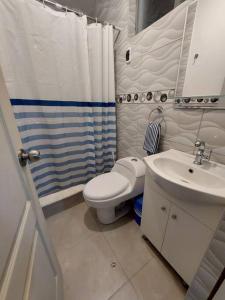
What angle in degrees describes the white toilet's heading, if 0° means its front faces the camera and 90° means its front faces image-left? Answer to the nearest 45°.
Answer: approximately 45°

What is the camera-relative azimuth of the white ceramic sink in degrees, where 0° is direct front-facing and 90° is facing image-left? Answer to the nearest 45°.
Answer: approximately 45°

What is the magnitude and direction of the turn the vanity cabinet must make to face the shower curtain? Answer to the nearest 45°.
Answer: approximately 45° to its right

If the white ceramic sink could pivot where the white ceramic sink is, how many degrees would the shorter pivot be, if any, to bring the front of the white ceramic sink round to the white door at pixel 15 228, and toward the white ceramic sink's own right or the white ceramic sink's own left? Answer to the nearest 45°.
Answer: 0° — it already faces it
